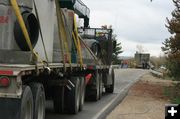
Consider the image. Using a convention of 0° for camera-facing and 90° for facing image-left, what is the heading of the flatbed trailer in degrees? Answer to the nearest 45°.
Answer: approximately 225°

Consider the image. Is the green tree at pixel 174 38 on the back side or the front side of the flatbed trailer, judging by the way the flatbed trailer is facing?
on the front side
